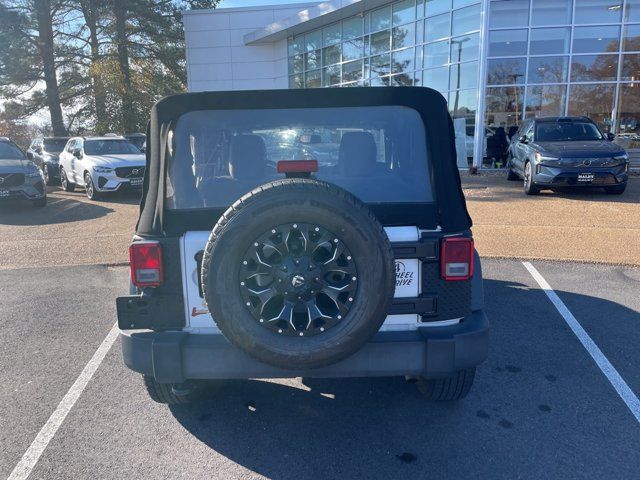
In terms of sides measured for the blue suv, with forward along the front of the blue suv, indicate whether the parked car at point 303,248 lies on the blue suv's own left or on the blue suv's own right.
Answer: on the blue suv's own right

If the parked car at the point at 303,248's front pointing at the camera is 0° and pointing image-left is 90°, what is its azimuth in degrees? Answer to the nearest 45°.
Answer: approximately 180°

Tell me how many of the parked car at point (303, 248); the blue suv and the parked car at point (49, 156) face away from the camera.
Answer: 1

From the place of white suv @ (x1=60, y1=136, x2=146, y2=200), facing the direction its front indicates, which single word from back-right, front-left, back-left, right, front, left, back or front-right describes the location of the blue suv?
front

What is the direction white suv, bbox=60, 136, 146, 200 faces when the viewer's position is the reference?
facing the viewer and to the right of the viewer

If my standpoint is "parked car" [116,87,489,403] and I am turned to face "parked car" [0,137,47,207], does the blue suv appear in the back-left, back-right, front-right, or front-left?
front-right

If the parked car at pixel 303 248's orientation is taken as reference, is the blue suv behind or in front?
in front

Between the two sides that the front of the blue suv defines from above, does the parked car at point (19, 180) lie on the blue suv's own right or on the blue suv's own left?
on the blue suv's own right

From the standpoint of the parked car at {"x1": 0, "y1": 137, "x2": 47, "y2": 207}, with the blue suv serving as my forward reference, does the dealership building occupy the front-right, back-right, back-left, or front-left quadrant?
front-left

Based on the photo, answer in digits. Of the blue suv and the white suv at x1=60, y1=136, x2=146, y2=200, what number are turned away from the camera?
0

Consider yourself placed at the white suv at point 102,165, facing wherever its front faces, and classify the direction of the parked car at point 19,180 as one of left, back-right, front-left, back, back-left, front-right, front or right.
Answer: right

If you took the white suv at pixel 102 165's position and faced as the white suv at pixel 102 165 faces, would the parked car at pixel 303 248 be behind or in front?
in front

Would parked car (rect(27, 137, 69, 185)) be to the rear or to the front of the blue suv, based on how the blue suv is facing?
to the rear
